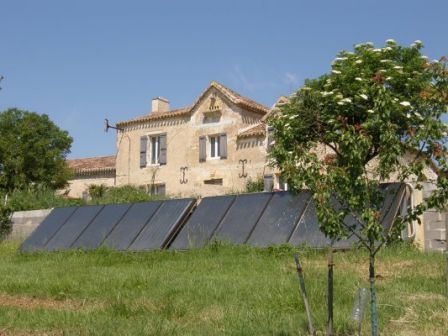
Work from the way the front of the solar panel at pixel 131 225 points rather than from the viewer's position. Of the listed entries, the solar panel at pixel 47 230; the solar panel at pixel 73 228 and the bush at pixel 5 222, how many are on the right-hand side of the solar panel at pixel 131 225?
3

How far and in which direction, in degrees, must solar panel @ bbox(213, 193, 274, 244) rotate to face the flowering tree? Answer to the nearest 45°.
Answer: approximately 45° to its left

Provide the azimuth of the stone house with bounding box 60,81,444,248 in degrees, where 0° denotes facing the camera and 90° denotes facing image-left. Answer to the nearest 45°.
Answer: approximately 45°

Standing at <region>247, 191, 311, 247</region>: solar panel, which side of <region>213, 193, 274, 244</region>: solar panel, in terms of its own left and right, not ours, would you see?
left

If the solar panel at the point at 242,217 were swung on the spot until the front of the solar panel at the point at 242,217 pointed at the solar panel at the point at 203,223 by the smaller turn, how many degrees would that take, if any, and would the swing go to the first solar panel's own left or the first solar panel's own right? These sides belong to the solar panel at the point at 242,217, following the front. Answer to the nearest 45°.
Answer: approximately 45° to the first solar panel's own right

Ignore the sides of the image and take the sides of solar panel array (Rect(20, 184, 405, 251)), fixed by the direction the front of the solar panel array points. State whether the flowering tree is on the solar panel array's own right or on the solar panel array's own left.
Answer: on the solar panel array's own left

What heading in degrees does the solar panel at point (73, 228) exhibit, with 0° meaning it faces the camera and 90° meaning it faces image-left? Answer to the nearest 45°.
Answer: approximately 45°

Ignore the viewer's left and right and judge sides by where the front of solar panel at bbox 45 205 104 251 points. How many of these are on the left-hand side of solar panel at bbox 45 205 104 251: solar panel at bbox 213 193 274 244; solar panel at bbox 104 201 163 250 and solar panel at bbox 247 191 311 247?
3

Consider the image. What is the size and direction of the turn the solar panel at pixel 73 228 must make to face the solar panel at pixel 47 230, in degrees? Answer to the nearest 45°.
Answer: approximately 90° to its right

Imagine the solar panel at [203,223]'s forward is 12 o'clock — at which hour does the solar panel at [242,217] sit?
the solar panel at [242,217] is roughly at 8 o'clock from the solar panel at [203,223].

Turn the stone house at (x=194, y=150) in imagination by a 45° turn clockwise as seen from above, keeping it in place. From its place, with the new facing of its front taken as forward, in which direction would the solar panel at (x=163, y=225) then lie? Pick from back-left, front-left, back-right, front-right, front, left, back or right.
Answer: left

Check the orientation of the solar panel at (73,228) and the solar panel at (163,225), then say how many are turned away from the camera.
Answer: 0

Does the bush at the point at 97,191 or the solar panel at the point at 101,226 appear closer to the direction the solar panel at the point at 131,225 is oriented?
the solar panel

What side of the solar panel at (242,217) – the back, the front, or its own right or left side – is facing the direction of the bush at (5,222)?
right

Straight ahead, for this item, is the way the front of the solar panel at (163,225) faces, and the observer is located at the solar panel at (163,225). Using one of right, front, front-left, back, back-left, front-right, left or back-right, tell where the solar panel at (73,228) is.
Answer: right
